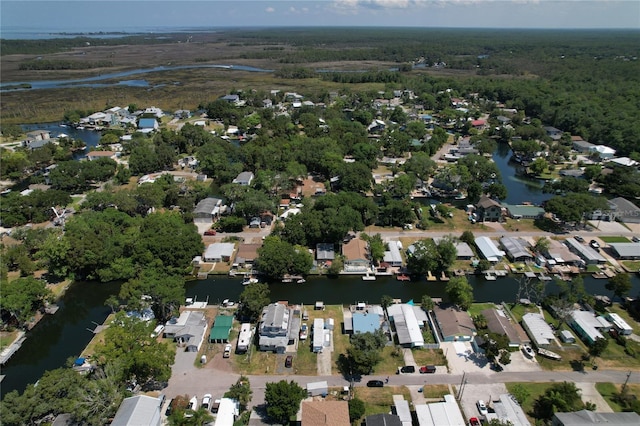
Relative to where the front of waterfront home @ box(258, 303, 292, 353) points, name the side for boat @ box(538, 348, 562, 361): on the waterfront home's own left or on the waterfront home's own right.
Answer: on the waterfront home's own left

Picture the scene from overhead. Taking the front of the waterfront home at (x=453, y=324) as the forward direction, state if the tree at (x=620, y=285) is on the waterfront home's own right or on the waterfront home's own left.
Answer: on the waterfront home's own left

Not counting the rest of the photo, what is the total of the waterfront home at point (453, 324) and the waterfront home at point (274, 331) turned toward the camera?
2

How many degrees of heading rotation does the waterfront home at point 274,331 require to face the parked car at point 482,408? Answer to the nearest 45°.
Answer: approximately 45° to its left

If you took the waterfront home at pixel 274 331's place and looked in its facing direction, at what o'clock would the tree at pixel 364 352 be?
The tree is roughly at 10 o'clock from the waterfront home.

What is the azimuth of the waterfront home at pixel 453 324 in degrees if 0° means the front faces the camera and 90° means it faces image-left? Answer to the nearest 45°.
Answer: approximately 0°

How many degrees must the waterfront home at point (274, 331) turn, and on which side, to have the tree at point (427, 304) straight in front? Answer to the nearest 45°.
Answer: approximately 90° to its left
